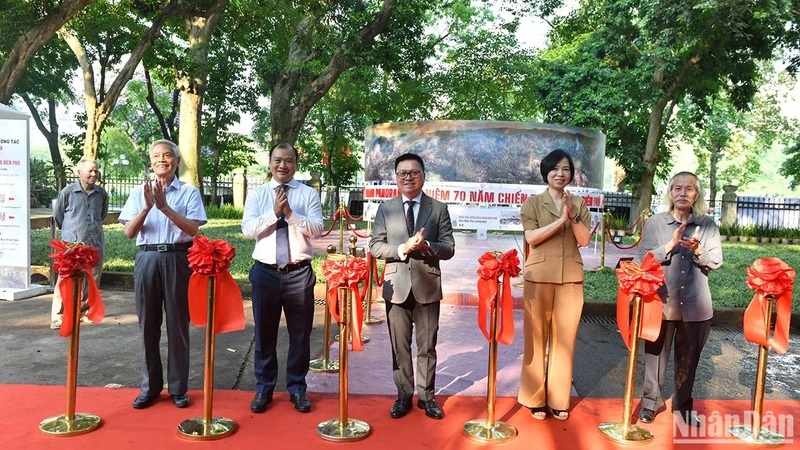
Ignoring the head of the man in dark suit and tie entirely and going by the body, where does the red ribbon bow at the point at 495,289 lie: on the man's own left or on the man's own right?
on the man's own left

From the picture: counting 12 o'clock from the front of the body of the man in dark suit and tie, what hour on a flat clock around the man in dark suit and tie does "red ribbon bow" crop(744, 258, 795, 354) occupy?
The red ribbon bow is roughly at 9 o'clock from the man in dark suit and tie.

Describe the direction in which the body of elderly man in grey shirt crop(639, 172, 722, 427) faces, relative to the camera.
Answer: toward the camera

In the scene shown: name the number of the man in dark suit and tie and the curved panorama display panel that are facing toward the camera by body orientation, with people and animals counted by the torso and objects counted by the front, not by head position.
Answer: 2

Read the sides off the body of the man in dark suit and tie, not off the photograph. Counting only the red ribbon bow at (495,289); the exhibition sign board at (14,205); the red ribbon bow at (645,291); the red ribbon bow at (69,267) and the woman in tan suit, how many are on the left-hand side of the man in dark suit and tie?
3

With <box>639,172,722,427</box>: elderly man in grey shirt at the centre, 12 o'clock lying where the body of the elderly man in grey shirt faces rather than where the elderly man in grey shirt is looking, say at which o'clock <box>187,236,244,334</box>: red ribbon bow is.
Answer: The red ribbon bow is roughly at 2 o'clock from the elderly man in grey shirt.

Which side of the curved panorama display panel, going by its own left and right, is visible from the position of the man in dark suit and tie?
front

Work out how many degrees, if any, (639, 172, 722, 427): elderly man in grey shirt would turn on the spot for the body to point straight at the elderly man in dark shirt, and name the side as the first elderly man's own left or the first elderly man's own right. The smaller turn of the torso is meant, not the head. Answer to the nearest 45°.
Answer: approximately 90° to the first elderly man's own right

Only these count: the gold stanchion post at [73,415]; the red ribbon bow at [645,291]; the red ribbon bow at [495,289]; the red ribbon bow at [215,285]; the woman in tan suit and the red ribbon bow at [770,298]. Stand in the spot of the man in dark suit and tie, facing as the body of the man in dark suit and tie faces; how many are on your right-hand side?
2

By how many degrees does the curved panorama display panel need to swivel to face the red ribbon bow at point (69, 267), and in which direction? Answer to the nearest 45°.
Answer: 0° — it already faces it

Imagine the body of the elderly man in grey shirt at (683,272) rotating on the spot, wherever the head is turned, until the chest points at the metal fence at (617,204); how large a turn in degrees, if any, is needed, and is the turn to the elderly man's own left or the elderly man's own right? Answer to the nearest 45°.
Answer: approximately 180°

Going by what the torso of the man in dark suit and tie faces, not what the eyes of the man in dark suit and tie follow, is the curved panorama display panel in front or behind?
behind

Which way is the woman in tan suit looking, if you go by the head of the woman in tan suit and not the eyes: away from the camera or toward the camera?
toward the camera

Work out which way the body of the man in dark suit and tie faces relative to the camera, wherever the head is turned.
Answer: toward the camera
